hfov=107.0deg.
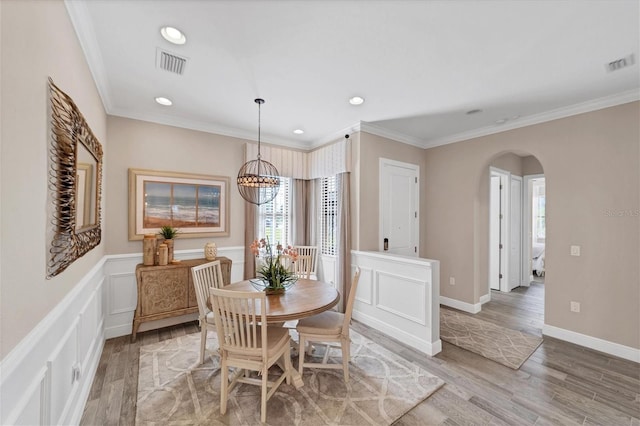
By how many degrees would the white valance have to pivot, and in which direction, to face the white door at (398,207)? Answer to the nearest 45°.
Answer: approximately 90° to its left

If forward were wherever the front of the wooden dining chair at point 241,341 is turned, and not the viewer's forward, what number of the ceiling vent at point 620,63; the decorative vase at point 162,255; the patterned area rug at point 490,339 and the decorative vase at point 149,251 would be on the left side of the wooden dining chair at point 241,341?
2

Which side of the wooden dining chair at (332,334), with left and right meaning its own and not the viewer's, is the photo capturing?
left

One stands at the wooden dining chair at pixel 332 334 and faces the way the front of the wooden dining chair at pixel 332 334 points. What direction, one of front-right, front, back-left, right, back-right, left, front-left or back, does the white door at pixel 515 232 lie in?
back-right

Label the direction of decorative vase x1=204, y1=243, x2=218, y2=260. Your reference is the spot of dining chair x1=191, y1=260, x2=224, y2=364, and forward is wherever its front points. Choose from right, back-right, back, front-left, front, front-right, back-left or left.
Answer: back-left

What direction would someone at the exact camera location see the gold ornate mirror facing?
facing to the right of the viewer

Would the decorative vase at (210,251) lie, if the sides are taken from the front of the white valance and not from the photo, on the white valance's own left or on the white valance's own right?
on the white valance's own right

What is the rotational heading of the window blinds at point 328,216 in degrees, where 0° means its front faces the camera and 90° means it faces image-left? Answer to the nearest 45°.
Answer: approximately 45°

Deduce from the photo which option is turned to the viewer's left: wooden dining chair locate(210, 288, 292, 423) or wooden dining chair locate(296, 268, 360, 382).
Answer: wooden dining chair locate(296, 268, 360, 382)

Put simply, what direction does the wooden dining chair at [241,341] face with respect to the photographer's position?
facing away from the viewer and to the right of the viewer
